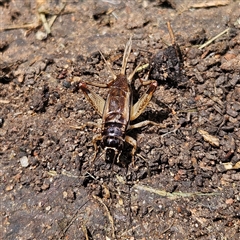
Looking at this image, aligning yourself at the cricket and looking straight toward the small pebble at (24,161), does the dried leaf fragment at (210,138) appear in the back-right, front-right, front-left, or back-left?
back-left

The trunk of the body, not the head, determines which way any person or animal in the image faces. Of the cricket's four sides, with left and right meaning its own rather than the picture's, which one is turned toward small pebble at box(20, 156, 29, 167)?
right

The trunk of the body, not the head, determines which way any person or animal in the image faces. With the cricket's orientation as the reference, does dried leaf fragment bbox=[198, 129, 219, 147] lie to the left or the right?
on its left

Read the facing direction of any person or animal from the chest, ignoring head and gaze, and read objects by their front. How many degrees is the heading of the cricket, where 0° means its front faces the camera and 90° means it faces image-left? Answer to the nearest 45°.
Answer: approximately 0°
